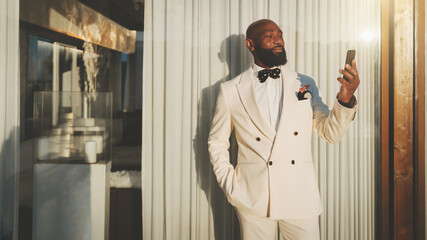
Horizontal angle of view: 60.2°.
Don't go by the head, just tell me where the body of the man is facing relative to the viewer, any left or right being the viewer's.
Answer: facing the viewer

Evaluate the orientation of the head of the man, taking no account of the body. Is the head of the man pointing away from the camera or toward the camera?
toward the camera
